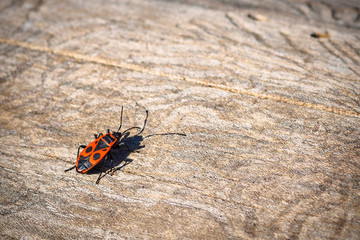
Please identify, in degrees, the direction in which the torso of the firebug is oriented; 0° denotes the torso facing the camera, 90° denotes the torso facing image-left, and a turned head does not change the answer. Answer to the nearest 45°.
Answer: approximately 225°
